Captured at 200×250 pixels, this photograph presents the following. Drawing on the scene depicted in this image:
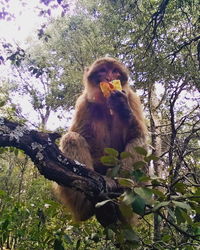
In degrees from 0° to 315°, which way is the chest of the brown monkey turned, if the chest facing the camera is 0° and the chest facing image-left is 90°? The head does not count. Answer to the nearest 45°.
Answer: approximately 0°
